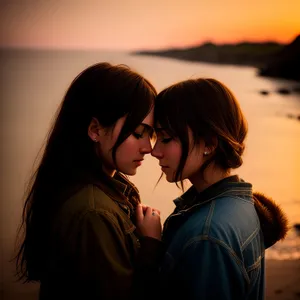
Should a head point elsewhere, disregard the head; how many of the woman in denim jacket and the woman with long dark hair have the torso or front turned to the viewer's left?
1

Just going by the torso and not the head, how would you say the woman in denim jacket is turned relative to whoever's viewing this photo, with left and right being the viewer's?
facing to the left of the viewer

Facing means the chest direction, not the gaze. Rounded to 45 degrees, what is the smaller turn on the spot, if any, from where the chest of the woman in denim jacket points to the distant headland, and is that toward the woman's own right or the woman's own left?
approximately 90° to the woman's own right

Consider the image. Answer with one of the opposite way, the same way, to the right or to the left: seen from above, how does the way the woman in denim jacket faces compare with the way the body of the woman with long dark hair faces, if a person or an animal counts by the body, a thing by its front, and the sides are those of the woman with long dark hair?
the opposite way

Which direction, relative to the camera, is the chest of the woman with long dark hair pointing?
to the viewer's right

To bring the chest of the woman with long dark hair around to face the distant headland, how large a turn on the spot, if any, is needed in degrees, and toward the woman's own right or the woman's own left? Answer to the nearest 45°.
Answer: approximately 45° to the woman's own left

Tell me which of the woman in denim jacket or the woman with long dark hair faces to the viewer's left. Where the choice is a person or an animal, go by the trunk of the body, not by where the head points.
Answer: the woman in denim jacket
